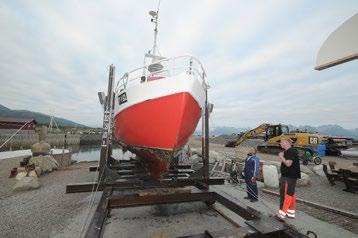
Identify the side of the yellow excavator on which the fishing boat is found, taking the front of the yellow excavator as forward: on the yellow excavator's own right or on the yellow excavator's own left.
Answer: on the yellow excavator's own left

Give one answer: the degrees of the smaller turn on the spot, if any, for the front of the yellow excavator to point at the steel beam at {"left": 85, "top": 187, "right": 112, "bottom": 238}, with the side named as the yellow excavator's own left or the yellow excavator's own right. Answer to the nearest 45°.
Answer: approximately 90° to the yellow excavator's own left

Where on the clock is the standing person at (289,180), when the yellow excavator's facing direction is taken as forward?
The standing person is roughly at 9 o'clock from the yellow excavator.

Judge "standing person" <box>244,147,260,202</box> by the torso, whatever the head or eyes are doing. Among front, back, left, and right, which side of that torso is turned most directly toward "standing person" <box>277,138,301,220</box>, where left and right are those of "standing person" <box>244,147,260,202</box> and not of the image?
left

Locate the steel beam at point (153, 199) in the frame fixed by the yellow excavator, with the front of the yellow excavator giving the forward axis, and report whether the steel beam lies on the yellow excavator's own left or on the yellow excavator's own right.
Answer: on the yellow excavator's own left

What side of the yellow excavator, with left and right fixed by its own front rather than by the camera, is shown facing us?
left

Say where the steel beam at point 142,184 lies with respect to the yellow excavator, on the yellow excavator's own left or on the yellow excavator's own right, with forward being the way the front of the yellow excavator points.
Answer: on the yellow excavator's own left
